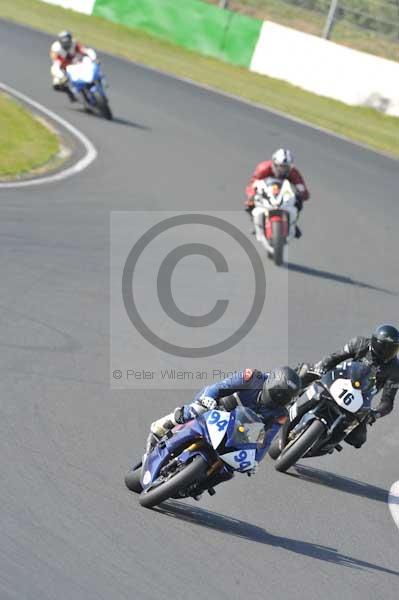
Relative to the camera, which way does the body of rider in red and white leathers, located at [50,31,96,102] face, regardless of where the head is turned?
toward the camera

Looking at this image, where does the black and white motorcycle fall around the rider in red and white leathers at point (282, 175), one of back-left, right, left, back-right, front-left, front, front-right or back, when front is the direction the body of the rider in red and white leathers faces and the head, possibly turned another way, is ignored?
front

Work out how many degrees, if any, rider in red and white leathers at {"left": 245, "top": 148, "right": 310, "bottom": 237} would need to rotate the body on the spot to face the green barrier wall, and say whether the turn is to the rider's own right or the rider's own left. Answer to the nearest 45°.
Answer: approximately 180°

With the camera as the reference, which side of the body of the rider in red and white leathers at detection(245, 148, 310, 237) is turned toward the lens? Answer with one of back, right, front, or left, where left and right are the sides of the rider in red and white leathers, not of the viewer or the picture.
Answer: front

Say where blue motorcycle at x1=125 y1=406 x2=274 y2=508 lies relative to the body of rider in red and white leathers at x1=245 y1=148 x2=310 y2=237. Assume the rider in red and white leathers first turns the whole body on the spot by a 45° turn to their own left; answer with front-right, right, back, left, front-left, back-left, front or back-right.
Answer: front-right

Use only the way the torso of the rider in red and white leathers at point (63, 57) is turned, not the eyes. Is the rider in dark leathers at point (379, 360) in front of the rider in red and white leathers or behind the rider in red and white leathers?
in front

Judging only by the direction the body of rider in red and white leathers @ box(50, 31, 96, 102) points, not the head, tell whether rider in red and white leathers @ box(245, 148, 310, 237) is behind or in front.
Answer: in front

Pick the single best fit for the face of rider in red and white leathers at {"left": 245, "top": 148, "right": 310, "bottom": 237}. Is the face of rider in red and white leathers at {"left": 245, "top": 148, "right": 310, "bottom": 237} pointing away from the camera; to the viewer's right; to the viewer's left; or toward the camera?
toward the camera

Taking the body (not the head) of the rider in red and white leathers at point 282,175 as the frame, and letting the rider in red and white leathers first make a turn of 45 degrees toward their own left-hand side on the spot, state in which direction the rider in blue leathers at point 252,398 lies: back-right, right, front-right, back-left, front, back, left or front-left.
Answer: front-right

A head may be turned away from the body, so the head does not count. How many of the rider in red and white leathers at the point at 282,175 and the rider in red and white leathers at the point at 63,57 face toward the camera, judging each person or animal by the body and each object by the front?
2

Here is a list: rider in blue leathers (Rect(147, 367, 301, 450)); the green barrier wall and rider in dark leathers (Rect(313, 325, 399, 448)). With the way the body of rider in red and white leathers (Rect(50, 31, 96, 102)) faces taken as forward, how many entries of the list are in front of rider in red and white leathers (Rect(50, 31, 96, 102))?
2

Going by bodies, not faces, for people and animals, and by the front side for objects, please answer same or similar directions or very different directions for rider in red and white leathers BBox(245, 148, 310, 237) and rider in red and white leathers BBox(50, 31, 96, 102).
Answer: same or similar directions

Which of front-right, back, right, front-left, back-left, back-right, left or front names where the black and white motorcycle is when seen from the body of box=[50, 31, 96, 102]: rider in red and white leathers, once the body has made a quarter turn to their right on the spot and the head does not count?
left
